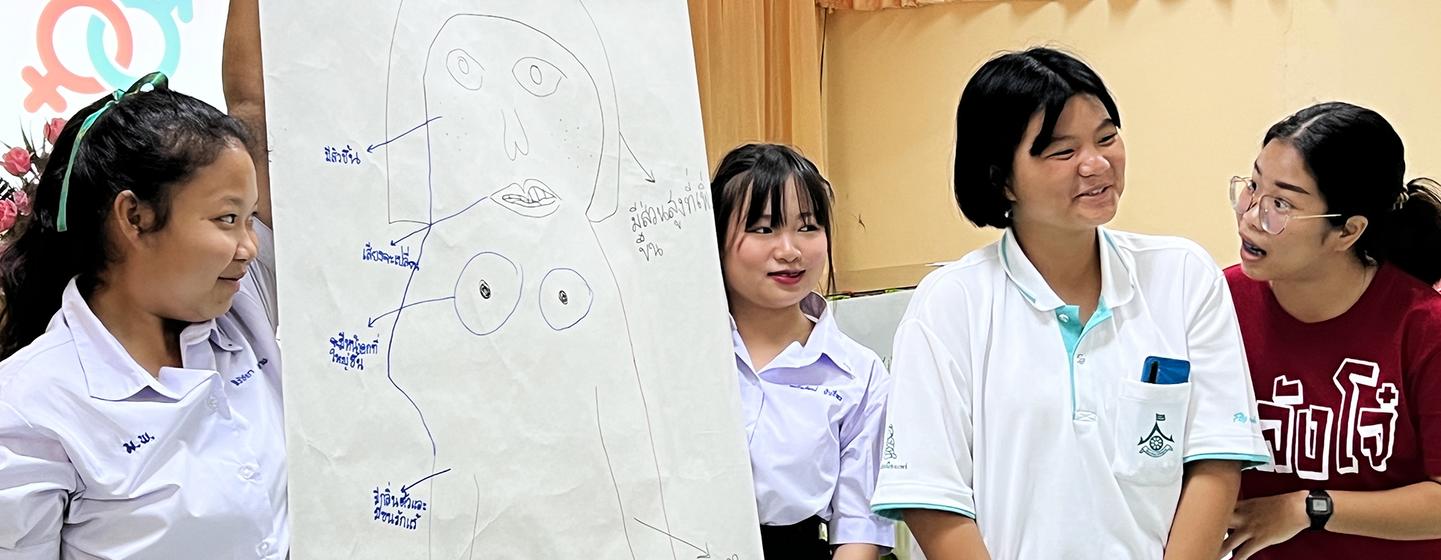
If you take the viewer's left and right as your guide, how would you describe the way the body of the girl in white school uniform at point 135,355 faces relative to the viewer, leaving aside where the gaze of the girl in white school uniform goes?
facing the viewer and to the right of the viewer

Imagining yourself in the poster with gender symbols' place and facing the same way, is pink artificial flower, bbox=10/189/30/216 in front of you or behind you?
in front

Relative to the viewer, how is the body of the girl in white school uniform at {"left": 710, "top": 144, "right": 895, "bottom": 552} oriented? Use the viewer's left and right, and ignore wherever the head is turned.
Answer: facing the viewer and to the left of the viewer

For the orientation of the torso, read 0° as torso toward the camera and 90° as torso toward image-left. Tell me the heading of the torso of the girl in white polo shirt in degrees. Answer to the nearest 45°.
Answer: approximately 0°

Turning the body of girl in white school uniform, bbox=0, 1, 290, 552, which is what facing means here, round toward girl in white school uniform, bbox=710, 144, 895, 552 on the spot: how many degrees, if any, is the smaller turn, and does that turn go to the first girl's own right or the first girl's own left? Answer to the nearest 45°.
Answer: approximately 45° to the first girl's own left

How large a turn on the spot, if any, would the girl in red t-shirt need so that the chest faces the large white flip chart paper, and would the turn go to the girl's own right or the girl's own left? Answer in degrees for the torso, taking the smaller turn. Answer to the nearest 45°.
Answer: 0° — they already face it

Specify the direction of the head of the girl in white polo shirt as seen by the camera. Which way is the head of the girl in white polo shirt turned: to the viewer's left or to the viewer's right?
to the viewer's right

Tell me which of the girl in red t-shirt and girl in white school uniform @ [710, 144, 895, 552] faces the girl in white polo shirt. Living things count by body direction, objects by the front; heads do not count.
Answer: the girl in red t-shirt

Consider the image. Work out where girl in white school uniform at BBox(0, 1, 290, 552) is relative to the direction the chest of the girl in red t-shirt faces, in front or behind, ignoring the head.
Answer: in front

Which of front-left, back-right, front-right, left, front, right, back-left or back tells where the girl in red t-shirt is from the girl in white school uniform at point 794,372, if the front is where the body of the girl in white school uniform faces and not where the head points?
back-left

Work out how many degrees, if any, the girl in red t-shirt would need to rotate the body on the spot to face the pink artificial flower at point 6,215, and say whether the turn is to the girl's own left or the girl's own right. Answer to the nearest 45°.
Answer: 0° — they already face it

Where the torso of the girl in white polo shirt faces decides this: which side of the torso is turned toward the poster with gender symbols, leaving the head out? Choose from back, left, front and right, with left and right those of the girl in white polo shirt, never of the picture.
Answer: right

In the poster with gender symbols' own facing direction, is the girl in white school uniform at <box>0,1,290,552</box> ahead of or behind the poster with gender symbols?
ahead

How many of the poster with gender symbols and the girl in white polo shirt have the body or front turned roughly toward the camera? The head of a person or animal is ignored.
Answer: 2
